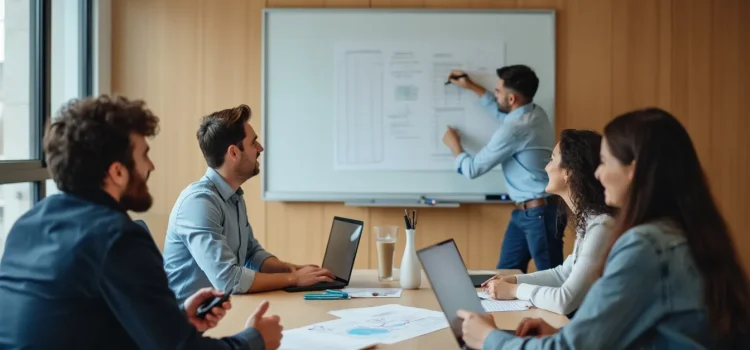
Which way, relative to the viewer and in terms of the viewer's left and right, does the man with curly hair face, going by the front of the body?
facing away from the viewer and to the right of the viewer

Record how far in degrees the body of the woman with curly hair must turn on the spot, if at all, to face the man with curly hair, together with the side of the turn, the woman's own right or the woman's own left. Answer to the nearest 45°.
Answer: approximately 45° to the woman's own left

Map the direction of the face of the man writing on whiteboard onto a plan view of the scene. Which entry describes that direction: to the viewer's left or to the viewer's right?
to the viewer's left

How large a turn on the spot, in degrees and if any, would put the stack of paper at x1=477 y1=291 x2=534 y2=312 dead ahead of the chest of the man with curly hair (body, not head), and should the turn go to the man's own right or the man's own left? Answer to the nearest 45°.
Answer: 0° — they already face it

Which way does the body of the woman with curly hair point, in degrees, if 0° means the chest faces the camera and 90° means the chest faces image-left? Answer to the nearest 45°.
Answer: approximately 90°

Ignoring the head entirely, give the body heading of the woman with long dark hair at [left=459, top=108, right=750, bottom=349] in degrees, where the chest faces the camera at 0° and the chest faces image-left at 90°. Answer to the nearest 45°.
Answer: approximately 135°

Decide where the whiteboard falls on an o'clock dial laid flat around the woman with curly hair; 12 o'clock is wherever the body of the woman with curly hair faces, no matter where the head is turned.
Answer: The whiteboard is roughly at 2 o'clock from the woman with curly hair.

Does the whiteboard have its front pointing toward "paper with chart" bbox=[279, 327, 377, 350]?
yes

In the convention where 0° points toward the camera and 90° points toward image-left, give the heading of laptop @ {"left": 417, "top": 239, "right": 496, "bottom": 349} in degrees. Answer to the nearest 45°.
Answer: approximately 315°

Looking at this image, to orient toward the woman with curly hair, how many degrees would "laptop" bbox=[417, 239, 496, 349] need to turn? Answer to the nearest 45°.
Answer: approximately 90° to its left
